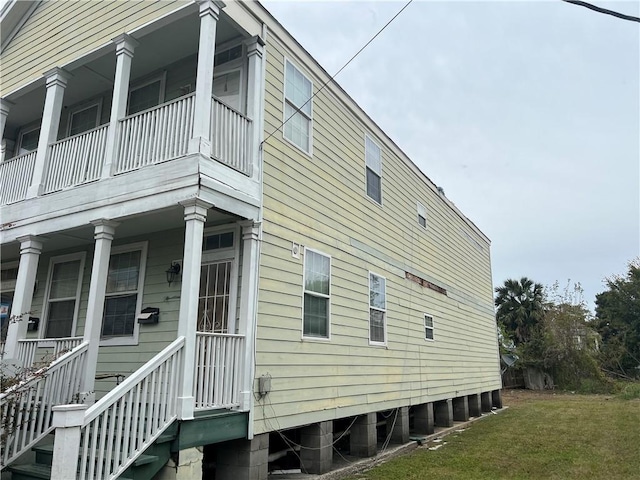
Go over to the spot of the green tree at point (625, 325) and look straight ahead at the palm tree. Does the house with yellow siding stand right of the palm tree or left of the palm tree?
left

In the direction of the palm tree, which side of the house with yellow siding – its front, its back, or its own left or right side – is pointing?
back

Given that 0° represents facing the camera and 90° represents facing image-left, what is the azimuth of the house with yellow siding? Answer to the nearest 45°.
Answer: approximately 45°

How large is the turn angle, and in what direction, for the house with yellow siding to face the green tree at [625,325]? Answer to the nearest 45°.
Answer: approximately 180°
